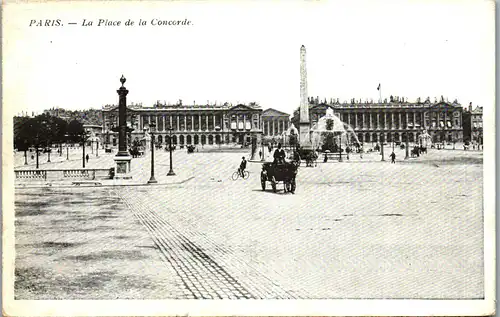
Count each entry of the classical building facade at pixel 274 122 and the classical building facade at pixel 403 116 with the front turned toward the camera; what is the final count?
2

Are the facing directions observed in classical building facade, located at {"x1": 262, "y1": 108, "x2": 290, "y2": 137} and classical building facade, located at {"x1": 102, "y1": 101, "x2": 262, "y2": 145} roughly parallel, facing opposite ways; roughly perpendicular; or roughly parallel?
roughly parallel

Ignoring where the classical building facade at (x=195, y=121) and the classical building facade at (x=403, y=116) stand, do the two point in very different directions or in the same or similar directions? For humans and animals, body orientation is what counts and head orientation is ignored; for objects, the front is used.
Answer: same or similar directions

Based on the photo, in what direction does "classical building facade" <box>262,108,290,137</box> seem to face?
toward the camera

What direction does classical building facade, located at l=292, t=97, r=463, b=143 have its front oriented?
toward the camera
